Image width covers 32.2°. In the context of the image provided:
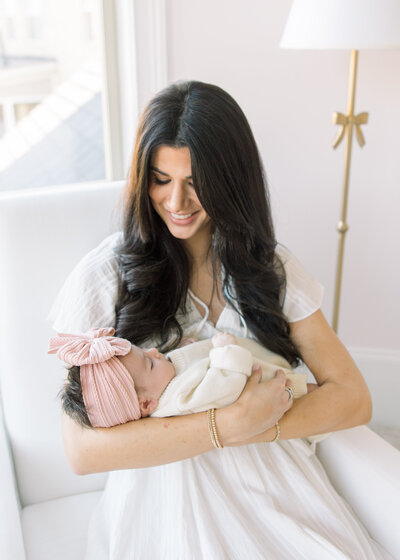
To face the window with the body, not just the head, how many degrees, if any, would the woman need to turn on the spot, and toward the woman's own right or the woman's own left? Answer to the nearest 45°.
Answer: approximately 135° to the woman's own right

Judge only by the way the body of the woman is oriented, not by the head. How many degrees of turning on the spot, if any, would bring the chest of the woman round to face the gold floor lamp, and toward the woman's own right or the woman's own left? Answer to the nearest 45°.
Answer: approximately 135° to the woman's own left

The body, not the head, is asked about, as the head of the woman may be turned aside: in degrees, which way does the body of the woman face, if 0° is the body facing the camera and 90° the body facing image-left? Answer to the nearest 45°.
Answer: approximately 0°

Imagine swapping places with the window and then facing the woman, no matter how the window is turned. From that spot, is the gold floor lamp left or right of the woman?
left
